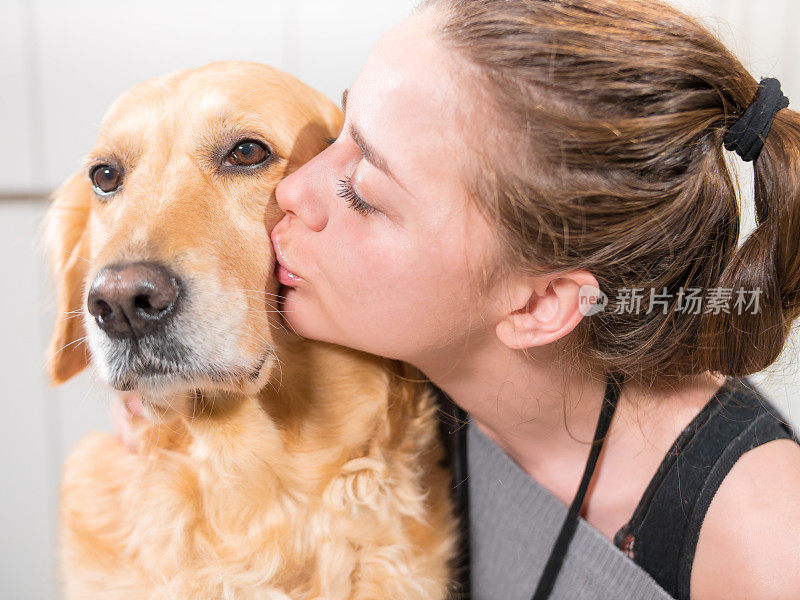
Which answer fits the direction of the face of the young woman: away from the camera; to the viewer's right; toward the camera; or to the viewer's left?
to the viewer's left

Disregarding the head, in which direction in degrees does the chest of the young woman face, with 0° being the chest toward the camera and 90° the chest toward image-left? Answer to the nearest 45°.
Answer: approximately 90°
